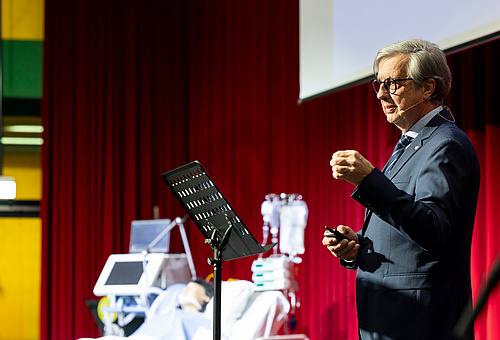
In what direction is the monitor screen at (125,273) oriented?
toward the camera

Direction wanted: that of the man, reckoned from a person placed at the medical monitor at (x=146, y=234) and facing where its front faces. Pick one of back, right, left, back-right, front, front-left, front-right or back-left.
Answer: front

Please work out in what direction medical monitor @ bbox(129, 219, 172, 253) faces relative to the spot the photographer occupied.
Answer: facing the viewer

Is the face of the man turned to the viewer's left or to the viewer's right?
to the viewer's left

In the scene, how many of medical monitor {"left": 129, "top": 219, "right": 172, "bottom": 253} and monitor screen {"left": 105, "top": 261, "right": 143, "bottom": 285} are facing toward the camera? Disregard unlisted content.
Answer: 2

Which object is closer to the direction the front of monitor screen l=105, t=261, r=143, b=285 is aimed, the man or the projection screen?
the man

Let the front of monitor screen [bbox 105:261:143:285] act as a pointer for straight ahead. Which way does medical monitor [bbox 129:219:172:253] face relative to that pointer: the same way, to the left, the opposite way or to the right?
the same way

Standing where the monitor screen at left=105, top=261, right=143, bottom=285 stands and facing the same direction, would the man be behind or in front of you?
in front

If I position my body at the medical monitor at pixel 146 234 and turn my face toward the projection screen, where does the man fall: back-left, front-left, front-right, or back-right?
front-right
